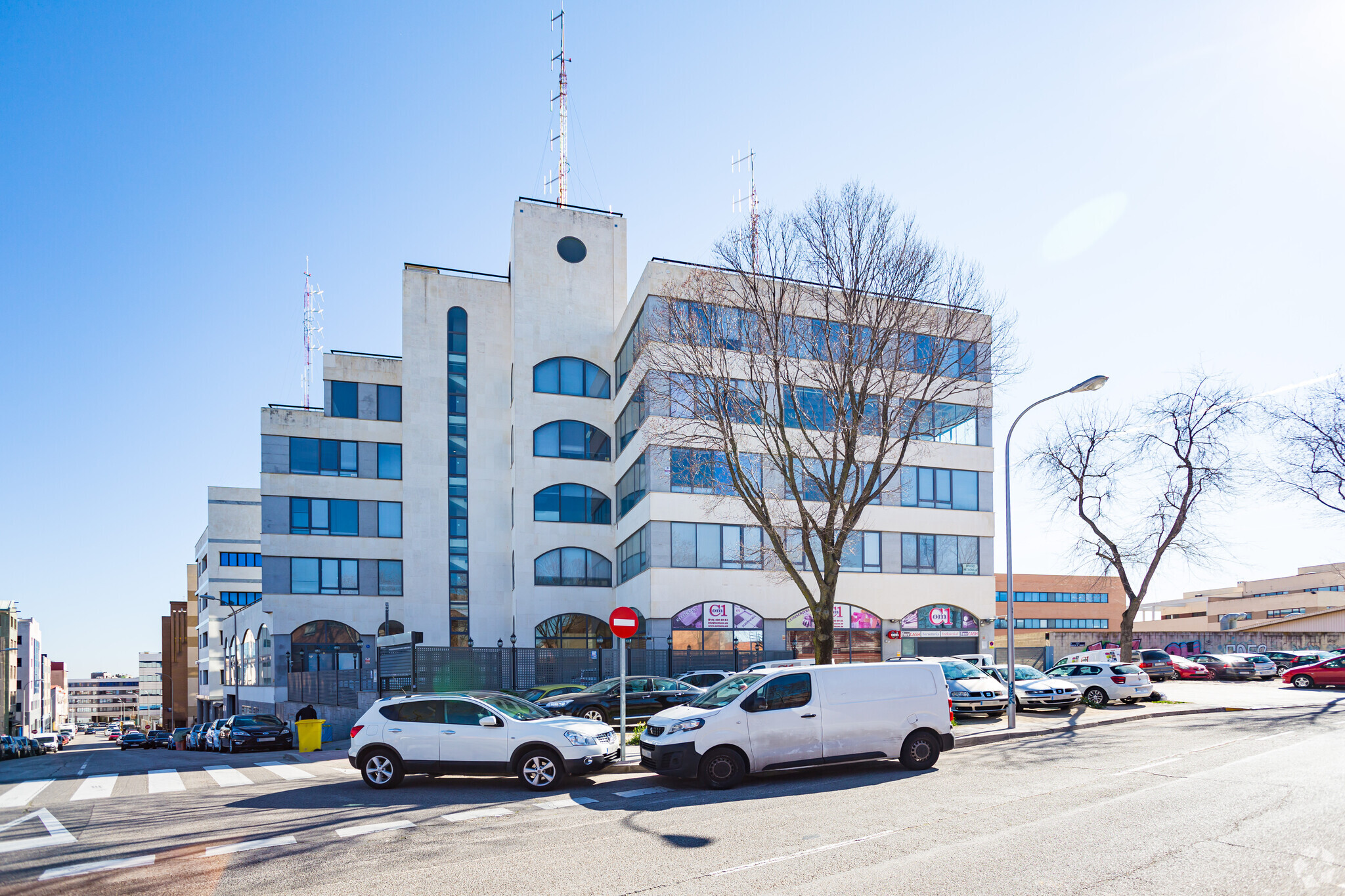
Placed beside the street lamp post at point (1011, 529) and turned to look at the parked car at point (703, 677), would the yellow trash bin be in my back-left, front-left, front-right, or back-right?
front-left

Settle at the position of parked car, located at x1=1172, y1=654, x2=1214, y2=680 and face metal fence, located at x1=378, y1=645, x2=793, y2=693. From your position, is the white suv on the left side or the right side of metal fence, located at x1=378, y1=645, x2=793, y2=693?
left

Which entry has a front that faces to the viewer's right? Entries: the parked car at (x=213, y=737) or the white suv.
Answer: the white suv

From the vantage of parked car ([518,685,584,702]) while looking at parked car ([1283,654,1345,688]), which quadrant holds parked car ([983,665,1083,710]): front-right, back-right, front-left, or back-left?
front-right

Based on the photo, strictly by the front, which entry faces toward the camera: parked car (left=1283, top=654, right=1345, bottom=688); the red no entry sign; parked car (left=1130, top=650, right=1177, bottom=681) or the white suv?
the red no entry sign

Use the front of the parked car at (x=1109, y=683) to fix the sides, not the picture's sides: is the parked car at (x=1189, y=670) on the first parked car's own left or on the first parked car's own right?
on the first parked car's own right

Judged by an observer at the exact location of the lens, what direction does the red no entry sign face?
facing the viewer

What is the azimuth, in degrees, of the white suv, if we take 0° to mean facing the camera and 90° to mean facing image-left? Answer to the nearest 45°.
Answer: approximately 270°

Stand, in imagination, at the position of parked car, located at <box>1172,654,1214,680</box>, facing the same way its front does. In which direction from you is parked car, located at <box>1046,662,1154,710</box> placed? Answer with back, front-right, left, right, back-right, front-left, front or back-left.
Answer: front-right

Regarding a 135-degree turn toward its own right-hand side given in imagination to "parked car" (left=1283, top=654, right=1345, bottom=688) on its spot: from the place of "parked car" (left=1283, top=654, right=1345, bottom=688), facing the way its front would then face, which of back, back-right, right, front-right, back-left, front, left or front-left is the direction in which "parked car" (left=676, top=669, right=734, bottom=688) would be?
back

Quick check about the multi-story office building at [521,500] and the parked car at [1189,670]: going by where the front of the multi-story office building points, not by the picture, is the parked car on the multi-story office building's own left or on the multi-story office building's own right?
on the multi-story office building's own left

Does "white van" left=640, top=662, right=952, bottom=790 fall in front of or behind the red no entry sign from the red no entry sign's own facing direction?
in front
